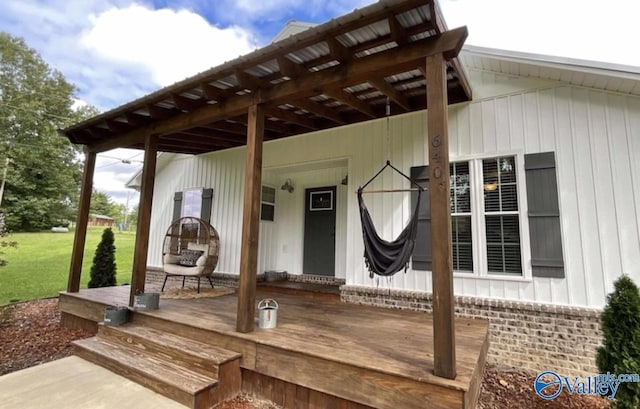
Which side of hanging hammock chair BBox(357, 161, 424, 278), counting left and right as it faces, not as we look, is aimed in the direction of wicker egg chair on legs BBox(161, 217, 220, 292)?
right

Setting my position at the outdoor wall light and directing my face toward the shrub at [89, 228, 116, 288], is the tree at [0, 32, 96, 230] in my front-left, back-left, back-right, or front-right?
front-right

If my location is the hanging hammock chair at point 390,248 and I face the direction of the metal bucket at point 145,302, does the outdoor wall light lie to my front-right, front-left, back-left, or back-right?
front-right

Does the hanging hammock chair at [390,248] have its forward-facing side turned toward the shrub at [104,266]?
no

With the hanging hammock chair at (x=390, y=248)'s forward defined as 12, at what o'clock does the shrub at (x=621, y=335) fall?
The shrub is roughly at 10 o'clock from the hanging hammock chair.

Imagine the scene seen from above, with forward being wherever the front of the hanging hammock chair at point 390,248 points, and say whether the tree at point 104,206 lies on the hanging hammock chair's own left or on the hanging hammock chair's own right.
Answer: on the hanging hammock chair's own right

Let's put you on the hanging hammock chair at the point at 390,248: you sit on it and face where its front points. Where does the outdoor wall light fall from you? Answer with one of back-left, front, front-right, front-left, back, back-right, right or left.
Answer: back-right

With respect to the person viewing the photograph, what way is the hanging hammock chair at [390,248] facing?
facing the viewer

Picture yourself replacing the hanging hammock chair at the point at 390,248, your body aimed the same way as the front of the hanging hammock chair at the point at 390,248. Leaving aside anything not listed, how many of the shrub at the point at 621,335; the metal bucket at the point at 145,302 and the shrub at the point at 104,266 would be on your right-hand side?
2

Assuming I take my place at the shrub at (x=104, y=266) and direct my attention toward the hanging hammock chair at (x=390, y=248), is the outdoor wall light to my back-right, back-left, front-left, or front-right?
front-left

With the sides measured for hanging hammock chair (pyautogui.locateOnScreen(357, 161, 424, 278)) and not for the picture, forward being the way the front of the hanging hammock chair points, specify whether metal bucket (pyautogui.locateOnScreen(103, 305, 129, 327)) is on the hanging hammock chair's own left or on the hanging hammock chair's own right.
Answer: on the hanging hammock chair's own right

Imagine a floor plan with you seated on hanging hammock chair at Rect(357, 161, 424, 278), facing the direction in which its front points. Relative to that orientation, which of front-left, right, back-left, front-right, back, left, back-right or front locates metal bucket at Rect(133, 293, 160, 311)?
right

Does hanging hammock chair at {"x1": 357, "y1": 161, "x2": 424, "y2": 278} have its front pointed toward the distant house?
no

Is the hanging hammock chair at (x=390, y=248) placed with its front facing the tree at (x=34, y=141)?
no

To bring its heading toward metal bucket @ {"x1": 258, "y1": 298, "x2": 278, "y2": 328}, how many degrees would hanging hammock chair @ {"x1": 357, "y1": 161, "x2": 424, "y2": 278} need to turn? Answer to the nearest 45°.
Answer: approximately 45° to its right

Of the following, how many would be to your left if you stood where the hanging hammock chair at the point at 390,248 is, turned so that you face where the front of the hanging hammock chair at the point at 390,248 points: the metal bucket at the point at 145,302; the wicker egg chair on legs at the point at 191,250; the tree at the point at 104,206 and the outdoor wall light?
0
